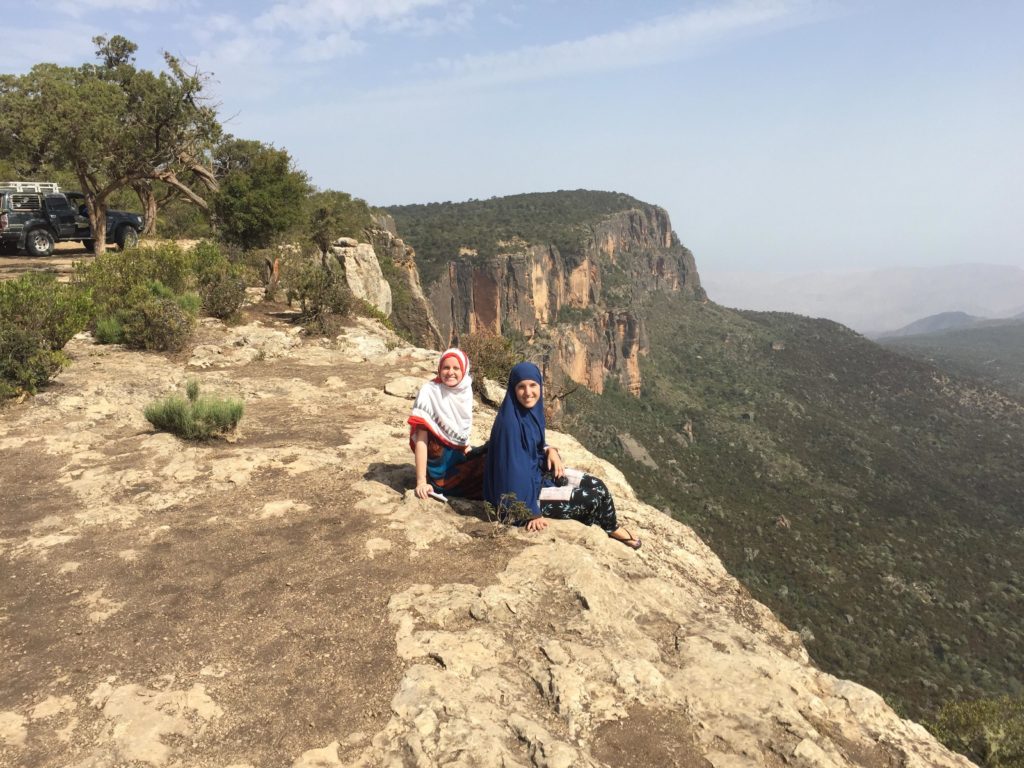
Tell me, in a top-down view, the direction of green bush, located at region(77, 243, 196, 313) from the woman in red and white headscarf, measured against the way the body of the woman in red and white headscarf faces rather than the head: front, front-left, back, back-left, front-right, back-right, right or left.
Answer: back

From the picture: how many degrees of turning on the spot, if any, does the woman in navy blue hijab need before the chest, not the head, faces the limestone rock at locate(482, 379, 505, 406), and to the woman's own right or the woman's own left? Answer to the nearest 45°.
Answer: approximately 135° to the woman's own left

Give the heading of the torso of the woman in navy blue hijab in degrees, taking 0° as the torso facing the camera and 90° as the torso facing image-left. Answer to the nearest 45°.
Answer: approximately 315°

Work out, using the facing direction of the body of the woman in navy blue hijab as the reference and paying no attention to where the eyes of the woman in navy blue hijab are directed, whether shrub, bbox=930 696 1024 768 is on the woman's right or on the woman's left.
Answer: on the woman's left

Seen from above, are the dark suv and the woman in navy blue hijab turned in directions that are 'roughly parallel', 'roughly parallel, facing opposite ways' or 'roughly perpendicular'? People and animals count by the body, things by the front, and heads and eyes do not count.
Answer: roughly perpendicular

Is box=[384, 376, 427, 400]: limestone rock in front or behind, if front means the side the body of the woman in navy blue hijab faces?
behind

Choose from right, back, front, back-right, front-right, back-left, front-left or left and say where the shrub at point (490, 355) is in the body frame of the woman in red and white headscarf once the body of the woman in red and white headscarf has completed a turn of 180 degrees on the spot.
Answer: front-right

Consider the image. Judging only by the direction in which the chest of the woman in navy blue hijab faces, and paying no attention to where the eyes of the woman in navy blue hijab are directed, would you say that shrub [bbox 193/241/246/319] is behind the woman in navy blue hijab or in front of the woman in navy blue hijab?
behind

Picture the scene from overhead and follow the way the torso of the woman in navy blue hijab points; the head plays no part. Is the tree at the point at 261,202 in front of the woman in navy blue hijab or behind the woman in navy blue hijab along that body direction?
behind

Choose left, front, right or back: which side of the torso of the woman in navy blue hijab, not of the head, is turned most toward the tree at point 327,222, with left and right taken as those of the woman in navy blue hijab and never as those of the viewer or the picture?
back

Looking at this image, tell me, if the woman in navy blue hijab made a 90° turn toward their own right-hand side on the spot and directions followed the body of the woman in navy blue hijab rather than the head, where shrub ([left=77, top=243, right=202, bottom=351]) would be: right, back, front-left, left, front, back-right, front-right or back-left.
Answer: right
